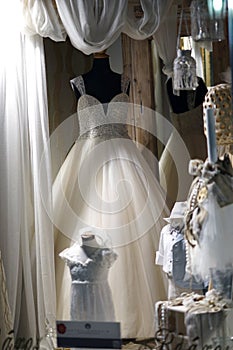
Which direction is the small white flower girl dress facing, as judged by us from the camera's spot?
facing the viewer

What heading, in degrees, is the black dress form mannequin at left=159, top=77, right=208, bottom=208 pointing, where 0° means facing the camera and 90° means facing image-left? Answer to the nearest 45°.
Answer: approximately 0°

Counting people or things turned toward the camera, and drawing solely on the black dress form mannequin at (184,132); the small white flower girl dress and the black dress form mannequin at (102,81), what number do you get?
3
